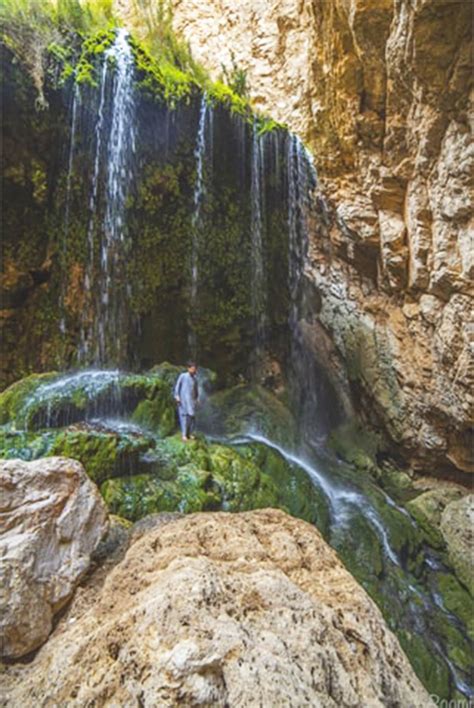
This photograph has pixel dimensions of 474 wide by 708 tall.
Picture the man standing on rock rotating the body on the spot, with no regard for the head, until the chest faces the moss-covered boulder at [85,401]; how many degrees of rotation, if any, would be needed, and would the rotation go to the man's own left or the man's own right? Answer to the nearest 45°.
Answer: approximately 135° to the man's own right

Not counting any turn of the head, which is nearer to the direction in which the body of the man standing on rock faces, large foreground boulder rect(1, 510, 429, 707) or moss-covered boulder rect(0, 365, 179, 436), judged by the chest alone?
the large foreground boulder

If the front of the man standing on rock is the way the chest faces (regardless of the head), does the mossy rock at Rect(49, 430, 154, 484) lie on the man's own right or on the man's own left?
on the man's own right

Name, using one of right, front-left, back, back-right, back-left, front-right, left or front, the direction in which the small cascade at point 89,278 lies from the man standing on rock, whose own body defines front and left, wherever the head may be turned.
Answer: back

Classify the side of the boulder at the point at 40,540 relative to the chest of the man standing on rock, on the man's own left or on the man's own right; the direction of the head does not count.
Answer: on the man's own right

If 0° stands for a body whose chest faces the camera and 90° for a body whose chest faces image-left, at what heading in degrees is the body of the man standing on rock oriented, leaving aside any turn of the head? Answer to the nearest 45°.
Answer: approximately 315°

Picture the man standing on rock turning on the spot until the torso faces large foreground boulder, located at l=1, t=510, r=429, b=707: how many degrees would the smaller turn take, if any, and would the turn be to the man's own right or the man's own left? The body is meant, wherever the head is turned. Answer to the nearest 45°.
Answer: approximately 45° to the man's own right
